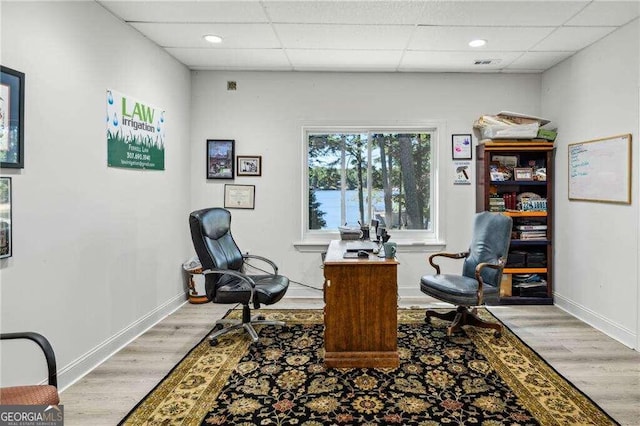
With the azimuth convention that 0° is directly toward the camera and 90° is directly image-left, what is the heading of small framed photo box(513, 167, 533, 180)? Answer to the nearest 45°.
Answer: approximately 0°

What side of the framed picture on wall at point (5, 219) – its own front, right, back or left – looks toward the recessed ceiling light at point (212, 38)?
left

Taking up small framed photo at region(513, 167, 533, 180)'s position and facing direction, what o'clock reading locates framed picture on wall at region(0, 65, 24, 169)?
The framed picture on wall is roughly at 1 o'clock from the small framed photo.

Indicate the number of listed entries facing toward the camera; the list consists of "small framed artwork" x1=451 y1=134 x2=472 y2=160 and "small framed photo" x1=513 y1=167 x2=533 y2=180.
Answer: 2

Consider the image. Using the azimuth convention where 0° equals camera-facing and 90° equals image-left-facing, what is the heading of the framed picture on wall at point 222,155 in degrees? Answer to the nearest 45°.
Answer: approximately 0°

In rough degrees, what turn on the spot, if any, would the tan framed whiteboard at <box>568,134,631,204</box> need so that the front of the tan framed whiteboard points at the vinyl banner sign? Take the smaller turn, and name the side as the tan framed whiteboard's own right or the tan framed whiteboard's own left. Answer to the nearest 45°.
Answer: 0° — it already faces it

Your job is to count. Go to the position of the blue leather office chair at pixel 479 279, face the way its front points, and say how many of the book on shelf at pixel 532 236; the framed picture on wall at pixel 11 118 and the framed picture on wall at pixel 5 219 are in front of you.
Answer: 2

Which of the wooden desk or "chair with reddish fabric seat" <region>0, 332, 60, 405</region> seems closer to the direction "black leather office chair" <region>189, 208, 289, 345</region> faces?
the wooden desk

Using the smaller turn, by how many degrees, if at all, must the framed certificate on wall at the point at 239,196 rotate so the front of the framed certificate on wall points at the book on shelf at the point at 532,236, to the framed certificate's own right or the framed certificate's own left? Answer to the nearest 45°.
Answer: approximately 90° to the framed certificate's own left
